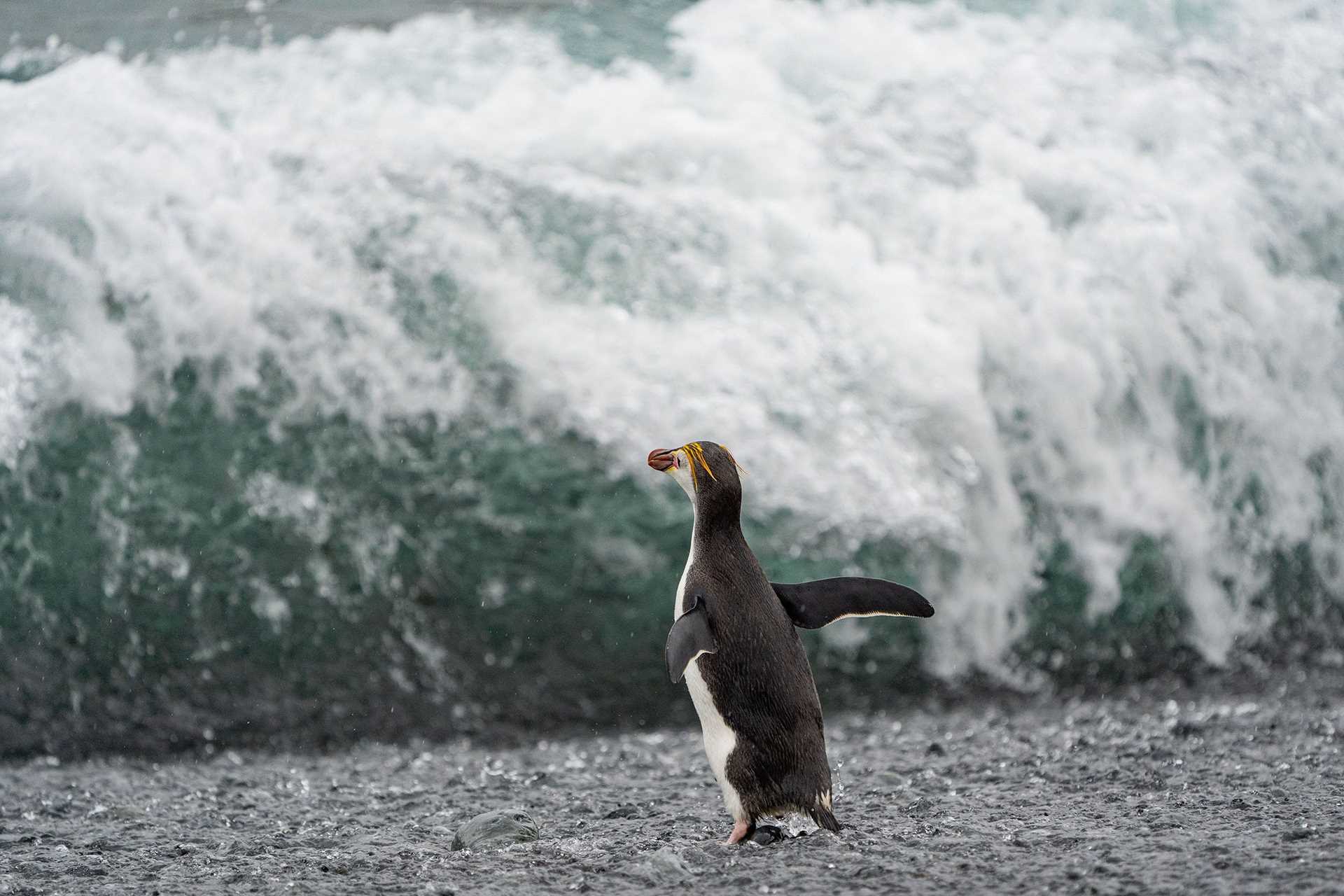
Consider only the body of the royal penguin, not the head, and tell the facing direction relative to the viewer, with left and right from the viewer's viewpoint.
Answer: facing away from the viewer and to the left of the viewer

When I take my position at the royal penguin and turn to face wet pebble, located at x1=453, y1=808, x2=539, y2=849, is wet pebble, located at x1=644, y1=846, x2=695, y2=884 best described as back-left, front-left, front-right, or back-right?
front-left

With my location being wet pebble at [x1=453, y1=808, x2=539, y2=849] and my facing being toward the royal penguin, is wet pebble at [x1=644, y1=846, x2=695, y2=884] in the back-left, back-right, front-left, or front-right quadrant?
front-right
